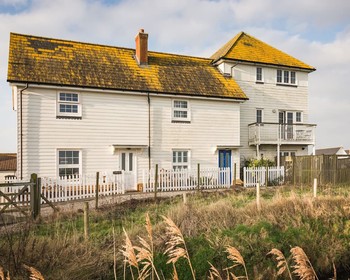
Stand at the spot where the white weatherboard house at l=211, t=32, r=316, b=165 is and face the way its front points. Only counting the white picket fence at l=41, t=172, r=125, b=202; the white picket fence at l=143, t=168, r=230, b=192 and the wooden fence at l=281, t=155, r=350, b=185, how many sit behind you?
0

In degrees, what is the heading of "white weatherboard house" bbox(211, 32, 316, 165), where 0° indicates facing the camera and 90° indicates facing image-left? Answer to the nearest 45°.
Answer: approximately 0°

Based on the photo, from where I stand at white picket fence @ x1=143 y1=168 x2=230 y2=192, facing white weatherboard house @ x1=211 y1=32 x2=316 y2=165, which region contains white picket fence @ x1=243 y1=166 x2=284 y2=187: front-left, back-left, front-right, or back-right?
front-right

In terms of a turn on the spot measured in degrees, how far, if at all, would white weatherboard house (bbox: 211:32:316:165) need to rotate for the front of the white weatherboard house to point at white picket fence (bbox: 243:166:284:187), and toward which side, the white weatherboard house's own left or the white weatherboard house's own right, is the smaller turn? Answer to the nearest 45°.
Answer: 0° — it already faces it

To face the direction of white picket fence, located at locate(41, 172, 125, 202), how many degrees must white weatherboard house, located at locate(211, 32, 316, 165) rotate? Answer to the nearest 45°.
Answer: approximately 45° to its right
